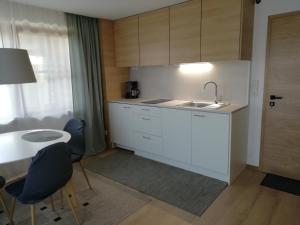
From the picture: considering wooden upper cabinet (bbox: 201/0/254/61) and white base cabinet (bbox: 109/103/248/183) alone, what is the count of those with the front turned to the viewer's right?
0

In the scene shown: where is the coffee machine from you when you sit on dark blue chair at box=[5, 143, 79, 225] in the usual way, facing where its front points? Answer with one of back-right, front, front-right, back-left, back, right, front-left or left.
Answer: right

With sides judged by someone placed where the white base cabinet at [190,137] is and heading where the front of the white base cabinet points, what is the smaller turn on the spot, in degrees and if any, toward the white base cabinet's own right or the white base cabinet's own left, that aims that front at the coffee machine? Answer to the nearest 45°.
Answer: approximately 90° to the white base cabinet's own right

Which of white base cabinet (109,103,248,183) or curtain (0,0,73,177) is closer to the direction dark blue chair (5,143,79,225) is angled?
the curtain

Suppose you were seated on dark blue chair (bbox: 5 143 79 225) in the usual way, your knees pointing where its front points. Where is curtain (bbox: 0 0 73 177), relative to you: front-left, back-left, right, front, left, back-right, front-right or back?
front-right

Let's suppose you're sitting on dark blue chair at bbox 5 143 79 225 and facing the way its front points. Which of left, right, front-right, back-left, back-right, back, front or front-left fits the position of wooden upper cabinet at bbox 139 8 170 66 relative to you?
right

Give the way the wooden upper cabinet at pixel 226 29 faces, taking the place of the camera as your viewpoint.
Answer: facing the viewer and to the left of the viewer

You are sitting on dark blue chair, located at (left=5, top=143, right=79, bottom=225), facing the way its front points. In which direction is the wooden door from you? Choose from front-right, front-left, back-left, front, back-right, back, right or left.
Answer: back-right

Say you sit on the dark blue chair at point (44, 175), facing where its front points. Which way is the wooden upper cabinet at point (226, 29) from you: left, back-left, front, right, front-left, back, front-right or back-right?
back-right

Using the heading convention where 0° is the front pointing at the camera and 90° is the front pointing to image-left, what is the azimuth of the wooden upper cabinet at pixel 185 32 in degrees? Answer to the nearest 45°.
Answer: approximately 45°

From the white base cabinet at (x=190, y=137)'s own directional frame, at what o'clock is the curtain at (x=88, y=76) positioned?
The curtain is roughly at 2 o'clock from the white base cabinet.

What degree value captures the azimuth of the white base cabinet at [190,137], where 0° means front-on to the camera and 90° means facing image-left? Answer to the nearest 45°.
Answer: approximately 45°

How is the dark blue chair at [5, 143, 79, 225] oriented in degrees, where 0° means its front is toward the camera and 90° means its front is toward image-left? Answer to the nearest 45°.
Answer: approximately 135°
